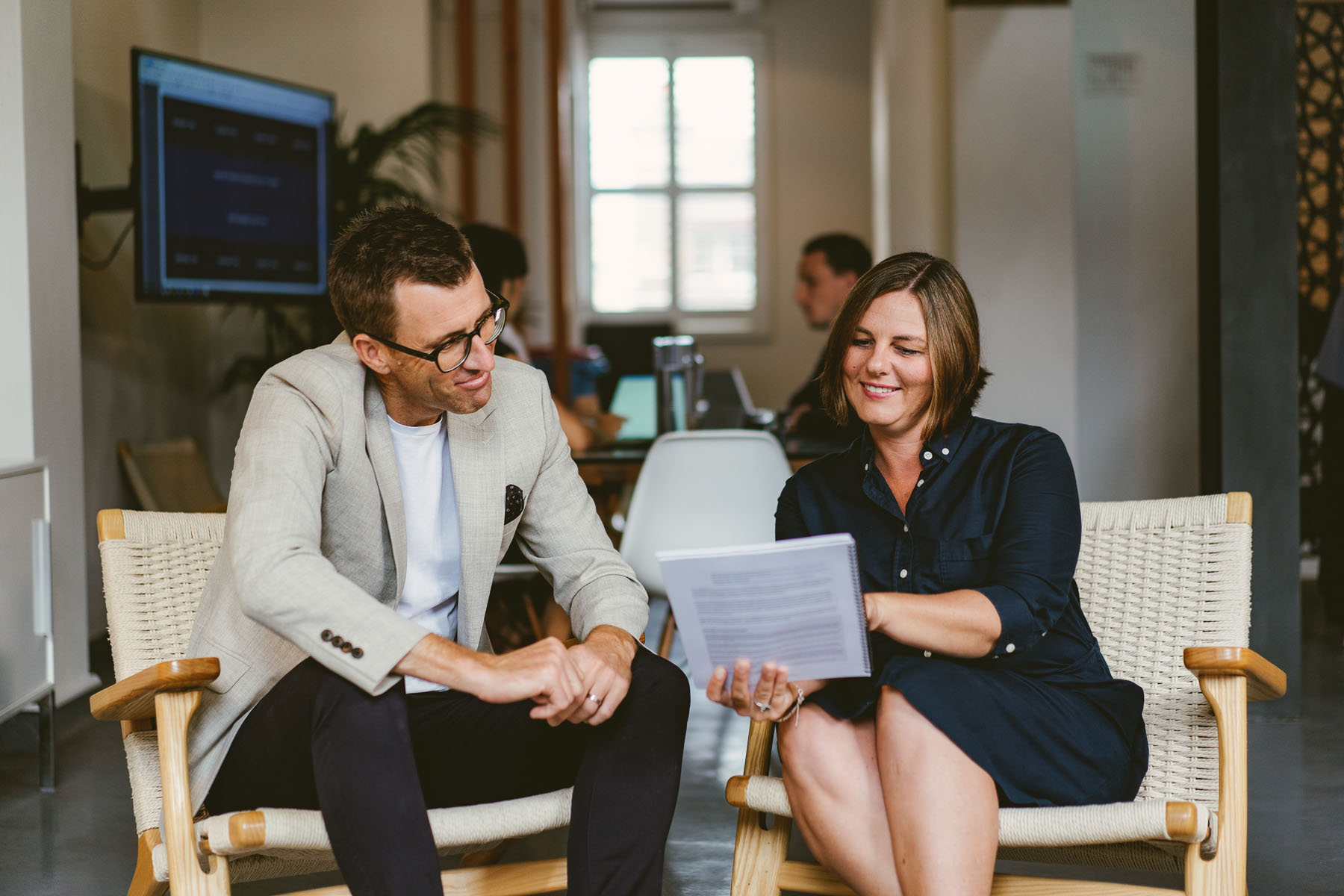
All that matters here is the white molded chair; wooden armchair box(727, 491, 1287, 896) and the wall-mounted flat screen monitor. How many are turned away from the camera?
1

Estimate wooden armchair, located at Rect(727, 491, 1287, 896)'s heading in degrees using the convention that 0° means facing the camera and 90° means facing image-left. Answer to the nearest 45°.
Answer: approximately 45°

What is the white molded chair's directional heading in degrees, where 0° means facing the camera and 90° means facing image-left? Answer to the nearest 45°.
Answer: approximately 180°

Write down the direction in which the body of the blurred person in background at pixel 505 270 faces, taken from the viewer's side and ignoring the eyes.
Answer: to the viewer's right

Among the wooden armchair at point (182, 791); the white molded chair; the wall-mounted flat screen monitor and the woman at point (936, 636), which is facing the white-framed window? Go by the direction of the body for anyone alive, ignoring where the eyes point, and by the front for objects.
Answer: the white molded chair

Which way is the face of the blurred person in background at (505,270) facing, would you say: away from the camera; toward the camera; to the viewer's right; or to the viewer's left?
to the viewer's right

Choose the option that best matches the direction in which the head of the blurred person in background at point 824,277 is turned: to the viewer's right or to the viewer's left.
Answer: to the viewer's left

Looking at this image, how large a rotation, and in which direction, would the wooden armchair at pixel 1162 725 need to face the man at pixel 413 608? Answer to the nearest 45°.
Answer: approximately 45° to its right

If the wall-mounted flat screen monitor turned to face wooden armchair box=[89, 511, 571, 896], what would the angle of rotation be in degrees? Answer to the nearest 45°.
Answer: approximately 45° to its right

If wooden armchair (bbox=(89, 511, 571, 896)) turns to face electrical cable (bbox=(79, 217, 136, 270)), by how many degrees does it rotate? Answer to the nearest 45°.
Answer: approximately 135° to its left
